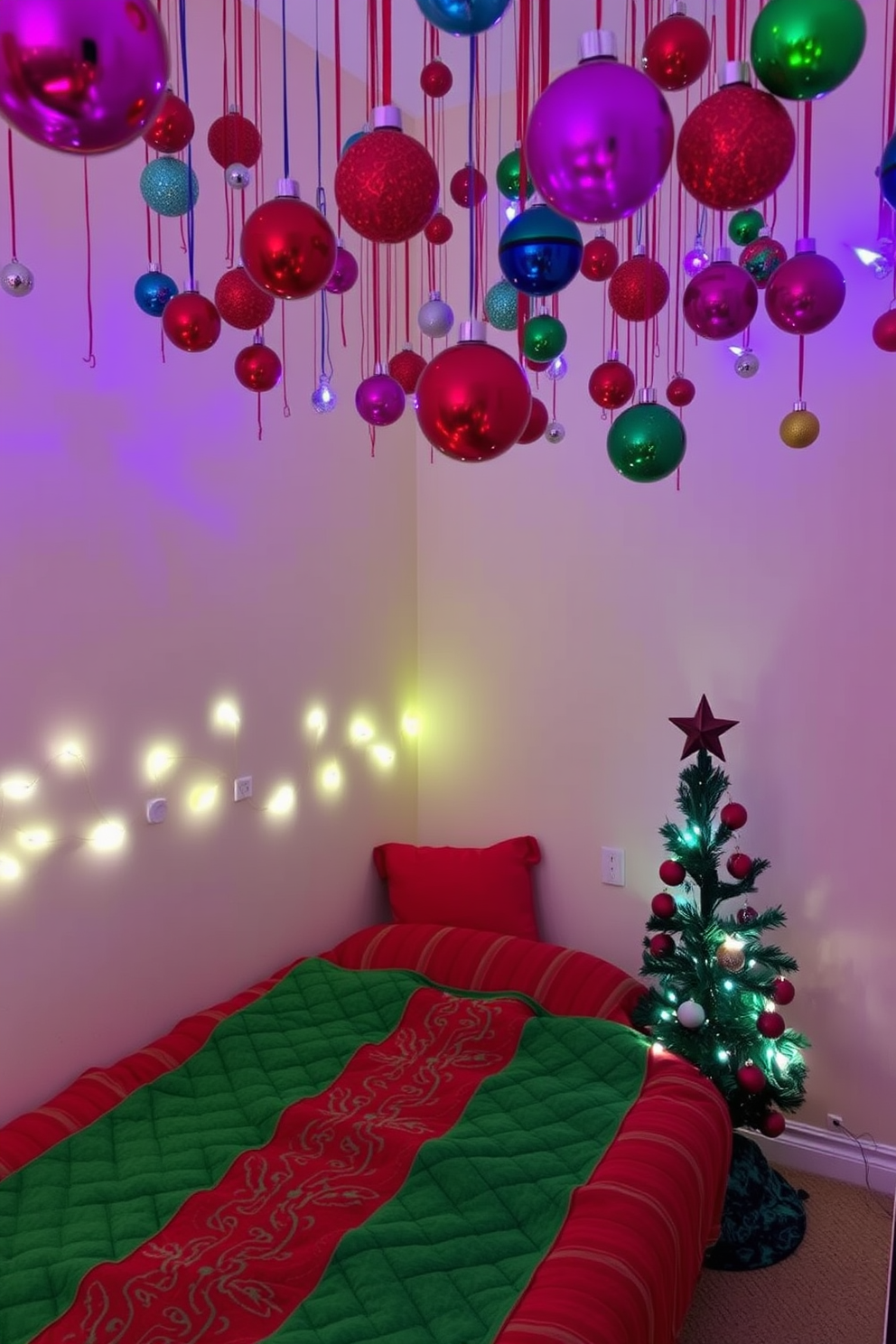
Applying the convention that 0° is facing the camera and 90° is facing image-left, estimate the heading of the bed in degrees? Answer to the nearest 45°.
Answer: approximately 45°
